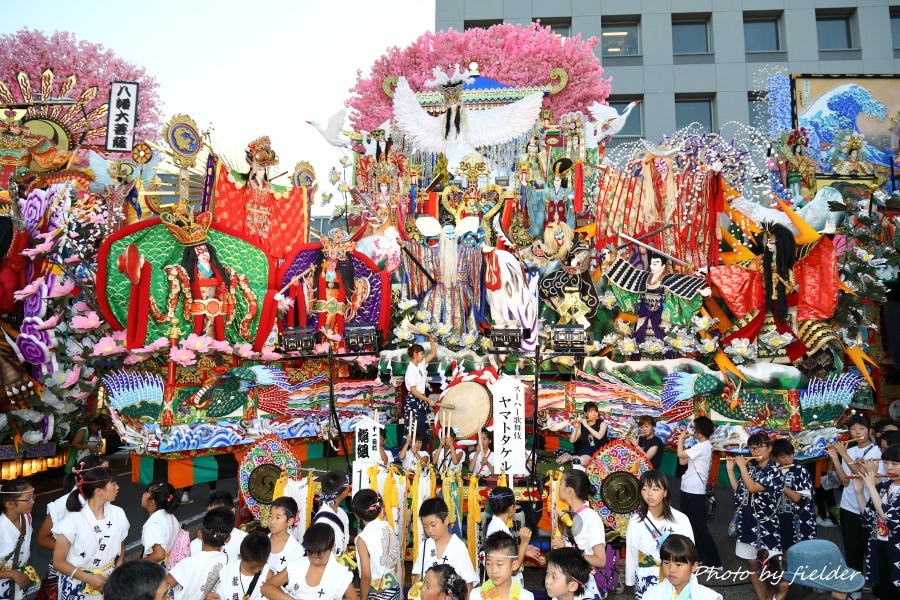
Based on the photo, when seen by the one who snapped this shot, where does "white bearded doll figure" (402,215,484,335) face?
facing the viewer

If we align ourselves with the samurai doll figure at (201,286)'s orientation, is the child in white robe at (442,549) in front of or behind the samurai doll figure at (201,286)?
in front

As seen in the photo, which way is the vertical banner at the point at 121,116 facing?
toward the camera

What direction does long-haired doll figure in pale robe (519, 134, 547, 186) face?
toward the camera

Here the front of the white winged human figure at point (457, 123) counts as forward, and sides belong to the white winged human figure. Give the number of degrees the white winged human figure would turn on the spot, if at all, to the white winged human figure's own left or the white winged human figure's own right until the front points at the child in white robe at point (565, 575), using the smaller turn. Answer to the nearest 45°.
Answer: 0° — it already faces them

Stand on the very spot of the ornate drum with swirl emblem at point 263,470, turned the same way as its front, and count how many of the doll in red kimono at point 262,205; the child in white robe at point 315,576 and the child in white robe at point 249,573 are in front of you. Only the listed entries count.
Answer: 2

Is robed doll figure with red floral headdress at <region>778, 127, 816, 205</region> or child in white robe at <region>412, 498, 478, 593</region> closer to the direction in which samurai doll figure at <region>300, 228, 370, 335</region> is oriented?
the child in white robe

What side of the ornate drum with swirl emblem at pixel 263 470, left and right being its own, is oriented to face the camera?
front

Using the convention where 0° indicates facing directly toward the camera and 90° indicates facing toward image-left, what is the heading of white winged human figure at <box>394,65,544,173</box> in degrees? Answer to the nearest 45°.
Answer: approximately 0°

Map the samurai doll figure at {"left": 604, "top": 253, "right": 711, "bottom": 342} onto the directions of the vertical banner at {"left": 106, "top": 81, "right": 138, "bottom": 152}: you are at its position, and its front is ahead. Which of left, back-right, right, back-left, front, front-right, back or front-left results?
front-left
